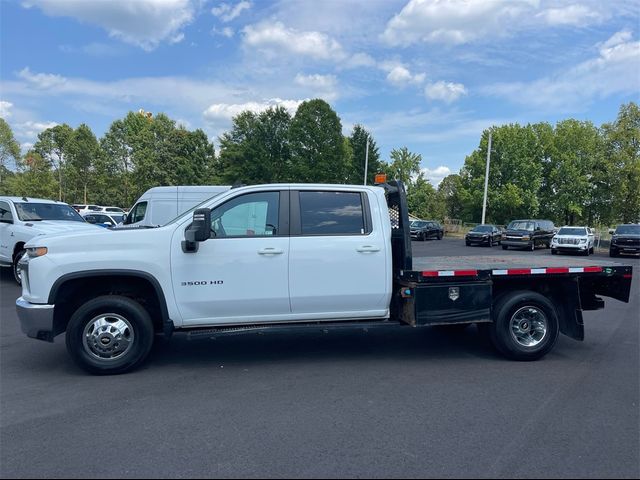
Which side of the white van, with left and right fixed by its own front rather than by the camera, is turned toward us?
left

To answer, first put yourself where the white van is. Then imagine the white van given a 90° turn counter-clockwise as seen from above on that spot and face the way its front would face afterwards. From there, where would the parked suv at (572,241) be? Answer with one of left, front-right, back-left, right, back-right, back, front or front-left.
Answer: left

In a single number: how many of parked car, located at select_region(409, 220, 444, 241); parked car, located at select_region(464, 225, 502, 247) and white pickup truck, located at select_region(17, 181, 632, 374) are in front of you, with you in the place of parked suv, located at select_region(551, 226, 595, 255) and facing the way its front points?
1

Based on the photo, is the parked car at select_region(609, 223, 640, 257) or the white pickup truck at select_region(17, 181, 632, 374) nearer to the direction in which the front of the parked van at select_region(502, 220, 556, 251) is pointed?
the white pickup truck

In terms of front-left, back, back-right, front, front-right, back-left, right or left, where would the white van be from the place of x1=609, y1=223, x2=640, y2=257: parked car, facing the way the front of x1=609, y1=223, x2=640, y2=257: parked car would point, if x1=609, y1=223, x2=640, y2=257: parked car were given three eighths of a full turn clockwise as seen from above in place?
left

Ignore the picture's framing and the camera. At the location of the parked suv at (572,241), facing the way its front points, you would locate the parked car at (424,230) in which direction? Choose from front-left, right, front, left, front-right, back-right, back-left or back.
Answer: back-right

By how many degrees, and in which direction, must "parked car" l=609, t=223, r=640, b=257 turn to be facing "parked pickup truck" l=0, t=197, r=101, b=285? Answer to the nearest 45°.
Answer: approximately 45° to its right

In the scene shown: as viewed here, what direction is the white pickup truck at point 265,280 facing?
to the viewer's left

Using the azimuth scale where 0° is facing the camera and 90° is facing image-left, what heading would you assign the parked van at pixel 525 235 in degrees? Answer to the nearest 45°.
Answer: approximately 45°

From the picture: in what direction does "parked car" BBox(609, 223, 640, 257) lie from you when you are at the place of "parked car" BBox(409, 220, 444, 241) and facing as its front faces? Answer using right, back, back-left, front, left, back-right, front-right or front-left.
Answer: left

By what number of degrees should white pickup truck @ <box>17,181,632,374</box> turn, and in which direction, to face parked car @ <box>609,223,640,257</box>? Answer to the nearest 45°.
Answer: approximately 135° to its right

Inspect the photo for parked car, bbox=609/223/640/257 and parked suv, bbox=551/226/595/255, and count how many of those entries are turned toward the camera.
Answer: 2

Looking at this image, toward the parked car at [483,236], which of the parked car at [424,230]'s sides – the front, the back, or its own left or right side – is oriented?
left

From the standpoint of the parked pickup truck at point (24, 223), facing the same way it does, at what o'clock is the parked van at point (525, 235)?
the parked van at point (525, 235) is roughly at 10 o'clock from the parked pickup truck at point (24, 223).
